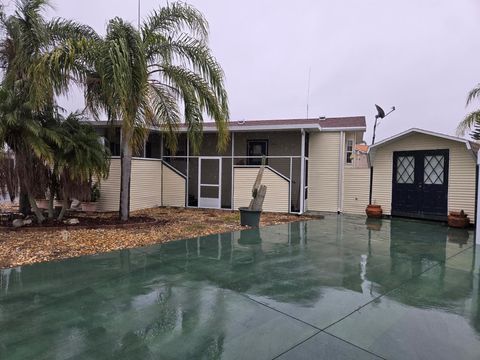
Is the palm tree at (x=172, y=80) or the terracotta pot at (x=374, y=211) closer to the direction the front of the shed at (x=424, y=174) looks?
the palm tree

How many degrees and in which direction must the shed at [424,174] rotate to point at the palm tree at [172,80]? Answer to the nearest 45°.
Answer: approximately 45° to its right

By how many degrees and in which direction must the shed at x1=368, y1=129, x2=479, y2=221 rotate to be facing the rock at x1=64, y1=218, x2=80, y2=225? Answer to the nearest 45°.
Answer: approximately 45° to its right

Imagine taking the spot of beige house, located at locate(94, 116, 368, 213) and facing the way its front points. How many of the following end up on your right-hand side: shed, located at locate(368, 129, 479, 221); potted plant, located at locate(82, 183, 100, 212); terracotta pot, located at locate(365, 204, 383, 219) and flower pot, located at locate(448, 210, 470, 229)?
1

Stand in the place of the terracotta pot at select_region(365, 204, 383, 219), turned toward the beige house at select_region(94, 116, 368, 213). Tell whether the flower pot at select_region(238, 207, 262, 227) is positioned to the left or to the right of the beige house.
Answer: left

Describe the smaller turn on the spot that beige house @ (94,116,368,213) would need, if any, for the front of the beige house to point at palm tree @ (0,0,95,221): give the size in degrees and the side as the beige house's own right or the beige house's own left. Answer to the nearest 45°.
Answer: approximately 45° to the beige house's own right

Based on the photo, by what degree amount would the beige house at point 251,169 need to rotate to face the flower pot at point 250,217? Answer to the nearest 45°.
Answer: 0° — it already faces it

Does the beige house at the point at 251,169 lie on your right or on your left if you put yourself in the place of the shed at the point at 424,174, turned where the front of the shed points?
on your right

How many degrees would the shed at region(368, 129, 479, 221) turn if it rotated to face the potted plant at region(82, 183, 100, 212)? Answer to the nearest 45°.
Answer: approximately 45° to its right

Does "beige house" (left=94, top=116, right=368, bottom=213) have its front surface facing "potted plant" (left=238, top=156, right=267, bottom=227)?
yes

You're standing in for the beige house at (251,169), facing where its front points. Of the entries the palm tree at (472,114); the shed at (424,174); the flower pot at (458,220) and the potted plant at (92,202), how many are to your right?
1

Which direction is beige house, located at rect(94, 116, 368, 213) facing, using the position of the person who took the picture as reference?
facing the viewer

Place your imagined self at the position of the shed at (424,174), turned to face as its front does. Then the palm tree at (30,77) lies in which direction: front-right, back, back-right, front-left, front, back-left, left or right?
front-right

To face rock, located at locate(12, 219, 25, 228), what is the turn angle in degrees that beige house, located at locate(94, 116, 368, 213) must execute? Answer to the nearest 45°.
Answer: approximately 45° to its right

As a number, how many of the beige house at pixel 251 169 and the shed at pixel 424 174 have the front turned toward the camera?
2
